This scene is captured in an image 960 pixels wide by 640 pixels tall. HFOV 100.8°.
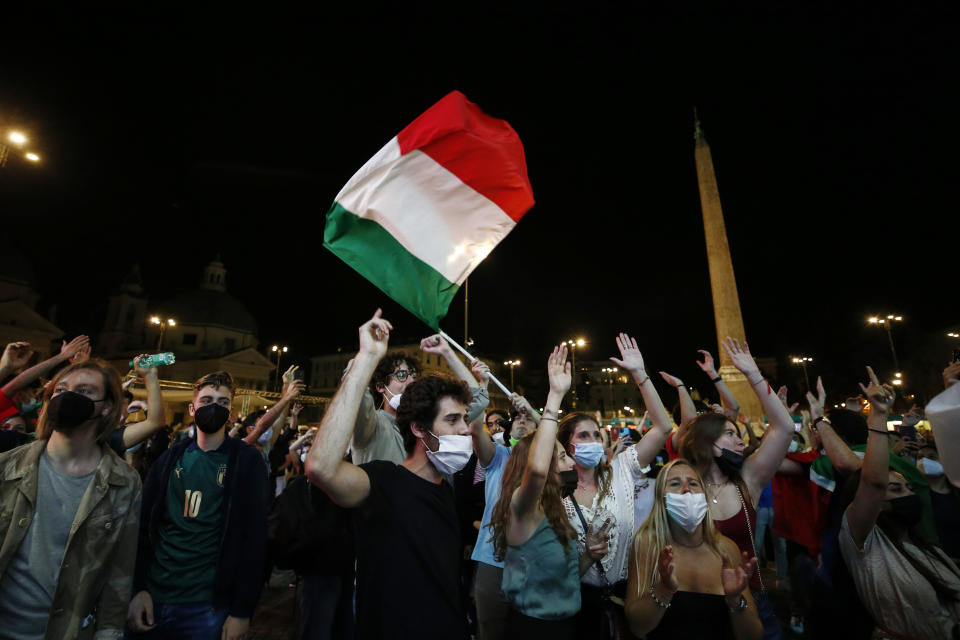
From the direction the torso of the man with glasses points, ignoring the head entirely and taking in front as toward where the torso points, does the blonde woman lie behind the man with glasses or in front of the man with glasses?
in front

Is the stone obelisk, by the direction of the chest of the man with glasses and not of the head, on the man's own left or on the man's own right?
on the man's own left

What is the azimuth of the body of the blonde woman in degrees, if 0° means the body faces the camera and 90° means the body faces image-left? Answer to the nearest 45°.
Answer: approximately 0°

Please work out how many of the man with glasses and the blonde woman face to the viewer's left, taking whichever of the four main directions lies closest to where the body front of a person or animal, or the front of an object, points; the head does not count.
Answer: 0

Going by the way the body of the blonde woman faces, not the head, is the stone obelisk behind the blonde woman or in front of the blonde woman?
behind

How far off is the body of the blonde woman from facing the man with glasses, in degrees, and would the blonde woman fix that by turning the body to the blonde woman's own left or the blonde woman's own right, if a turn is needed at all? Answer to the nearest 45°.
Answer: approximately 90° to the blonde woman's own right

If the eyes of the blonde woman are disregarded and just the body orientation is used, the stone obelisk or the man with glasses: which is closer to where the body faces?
the man with glasses

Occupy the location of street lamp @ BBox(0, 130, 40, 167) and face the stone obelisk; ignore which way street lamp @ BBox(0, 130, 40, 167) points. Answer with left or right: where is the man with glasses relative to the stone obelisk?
right

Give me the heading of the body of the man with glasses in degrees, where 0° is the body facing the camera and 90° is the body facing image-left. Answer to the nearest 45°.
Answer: approximately 315°
